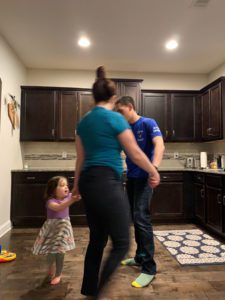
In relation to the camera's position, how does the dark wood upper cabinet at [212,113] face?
facing to the left of the viewer

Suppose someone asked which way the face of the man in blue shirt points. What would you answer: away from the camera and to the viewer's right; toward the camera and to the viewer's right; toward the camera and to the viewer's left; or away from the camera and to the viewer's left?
toward the camera and to the viewer's left

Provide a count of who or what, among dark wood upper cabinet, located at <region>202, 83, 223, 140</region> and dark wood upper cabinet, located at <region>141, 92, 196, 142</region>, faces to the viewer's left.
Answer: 1

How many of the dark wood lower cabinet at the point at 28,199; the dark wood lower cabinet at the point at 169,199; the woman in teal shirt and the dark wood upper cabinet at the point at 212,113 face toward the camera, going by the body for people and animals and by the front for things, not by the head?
2

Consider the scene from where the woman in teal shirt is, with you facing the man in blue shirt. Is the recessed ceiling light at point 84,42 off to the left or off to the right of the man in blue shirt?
left

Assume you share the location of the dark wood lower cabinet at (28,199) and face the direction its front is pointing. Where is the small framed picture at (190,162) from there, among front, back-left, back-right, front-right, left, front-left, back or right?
left

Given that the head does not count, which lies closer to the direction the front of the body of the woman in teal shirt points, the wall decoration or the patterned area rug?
the patterned area rug

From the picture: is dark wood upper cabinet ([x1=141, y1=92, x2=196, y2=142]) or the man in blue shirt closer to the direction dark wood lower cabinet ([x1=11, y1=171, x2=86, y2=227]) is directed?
the man in blue shirt

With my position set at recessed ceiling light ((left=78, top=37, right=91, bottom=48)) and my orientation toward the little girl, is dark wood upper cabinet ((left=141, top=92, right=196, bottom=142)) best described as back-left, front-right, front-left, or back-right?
back-left

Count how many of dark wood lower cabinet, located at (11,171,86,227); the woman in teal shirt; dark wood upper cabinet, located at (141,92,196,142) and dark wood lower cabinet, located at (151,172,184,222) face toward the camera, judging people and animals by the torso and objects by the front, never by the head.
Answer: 3

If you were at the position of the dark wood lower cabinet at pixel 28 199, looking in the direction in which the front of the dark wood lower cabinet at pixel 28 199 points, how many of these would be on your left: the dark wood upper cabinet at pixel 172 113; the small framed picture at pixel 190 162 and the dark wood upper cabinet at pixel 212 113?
3
